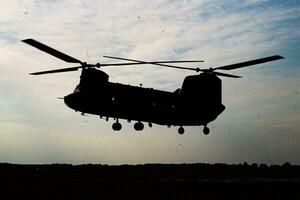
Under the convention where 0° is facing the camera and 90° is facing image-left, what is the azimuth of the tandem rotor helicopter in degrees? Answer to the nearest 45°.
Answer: approximately 45°
